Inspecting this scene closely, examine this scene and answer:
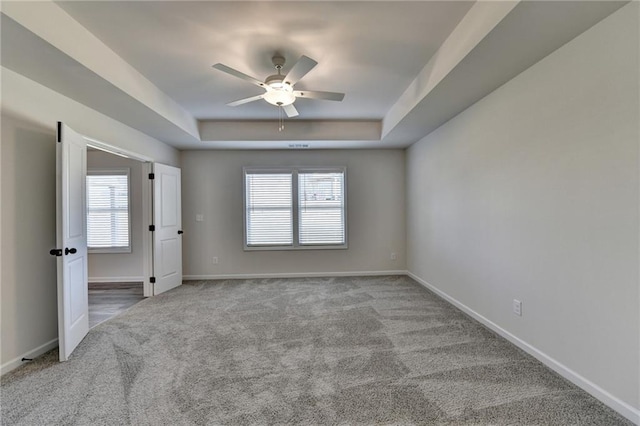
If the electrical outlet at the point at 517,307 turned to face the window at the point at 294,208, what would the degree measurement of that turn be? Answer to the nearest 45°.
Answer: approximately 45° to its right

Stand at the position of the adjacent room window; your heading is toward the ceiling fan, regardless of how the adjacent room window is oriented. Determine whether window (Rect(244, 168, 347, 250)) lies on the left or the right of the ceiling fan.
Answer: left

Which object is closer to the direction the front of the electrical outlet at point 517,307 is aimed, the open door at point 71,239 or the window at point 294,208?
the open door

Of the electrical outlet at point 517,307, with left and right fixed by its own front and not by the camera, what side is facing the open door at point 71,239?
front

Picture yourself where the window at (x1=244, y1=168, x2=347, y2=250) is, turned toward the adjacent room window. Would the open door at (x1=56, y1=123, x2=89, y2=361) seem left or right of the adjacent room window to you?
left

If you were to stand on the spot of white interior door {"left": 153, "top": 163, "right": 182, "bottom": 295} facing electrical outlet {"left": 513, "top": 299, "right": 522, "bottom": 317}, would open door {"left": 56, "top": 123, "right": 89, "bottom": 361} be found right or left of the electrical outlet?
right

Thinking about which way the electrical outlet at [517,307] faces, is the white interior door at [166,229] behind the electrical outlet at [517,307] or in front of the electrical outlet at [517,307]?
in front

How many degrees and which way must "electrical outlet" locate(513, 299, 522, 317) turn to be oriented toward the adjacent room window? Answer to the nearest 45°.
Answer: approximately 45° to its right

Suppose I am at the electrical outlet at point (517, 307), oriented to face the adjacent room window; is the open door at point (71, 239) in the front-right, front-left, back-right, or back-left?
front-left

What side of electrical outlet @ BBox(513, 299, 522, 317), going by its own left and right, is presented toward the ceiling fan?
front

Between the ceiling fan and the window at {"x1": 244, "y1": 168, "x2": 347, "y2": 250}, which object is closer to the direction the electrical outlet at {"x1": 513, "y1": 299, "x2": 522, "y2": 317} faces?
the ceiling fan

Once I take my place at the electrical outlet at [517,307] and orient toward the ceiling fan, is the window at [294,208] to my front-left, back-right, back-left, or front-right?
front-right

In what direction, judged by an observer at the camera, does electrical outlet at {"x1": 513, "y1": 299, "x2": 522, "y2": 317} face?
facing the viewer and to the left of the viewer
